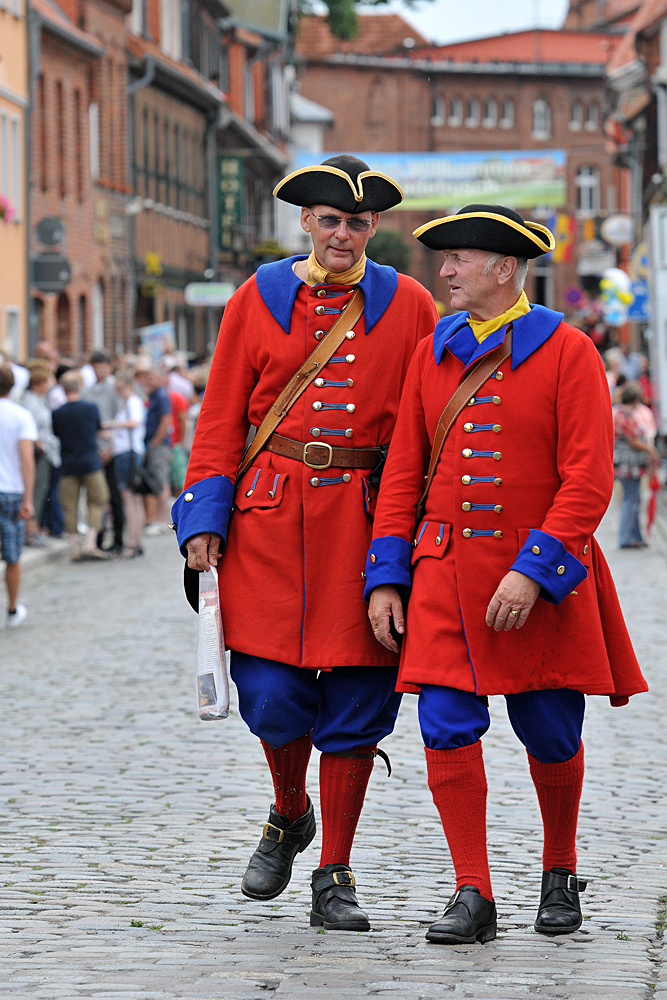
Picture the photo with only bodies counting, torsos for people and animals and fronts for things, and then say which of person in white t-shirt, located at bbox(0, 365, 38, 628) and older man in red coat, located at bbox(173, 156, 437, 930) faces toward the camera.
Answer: the older man in red coat

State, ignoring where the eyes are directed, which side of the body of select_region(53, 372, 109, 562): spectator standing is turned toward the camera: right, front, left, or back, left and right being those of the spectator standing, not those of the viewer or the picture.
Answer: back

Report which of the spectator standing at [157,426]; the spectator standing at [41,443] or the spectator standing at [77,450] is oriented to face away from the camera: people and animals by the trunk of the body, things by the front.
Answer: the spectator standing at [77,450]

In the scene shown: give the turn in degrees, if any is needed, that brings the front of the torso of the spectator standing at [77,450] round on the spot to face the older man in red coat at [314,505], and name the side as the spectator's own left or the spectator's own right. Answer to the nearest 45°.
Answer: approximately 180°

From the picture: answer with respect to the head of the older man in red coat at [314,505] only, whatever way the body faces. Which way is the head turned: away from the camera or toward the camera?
toward the camera

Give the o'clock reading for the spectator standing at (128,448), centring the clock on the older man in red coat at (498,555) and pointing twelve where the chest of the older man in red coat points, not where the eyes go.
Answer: The spectator standing is roughly at 4 o'clock from the older man in red coat.

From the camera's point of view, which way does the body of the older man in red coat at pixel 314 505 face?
toward the camera

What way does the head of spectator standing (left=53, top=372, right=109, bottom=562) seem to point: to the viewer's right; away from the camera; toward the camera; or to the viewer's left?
away from the camera

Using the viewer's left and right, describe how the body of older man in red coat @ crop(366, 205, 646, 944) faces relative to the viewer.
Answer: facing the viewer and to the left of the viewer
